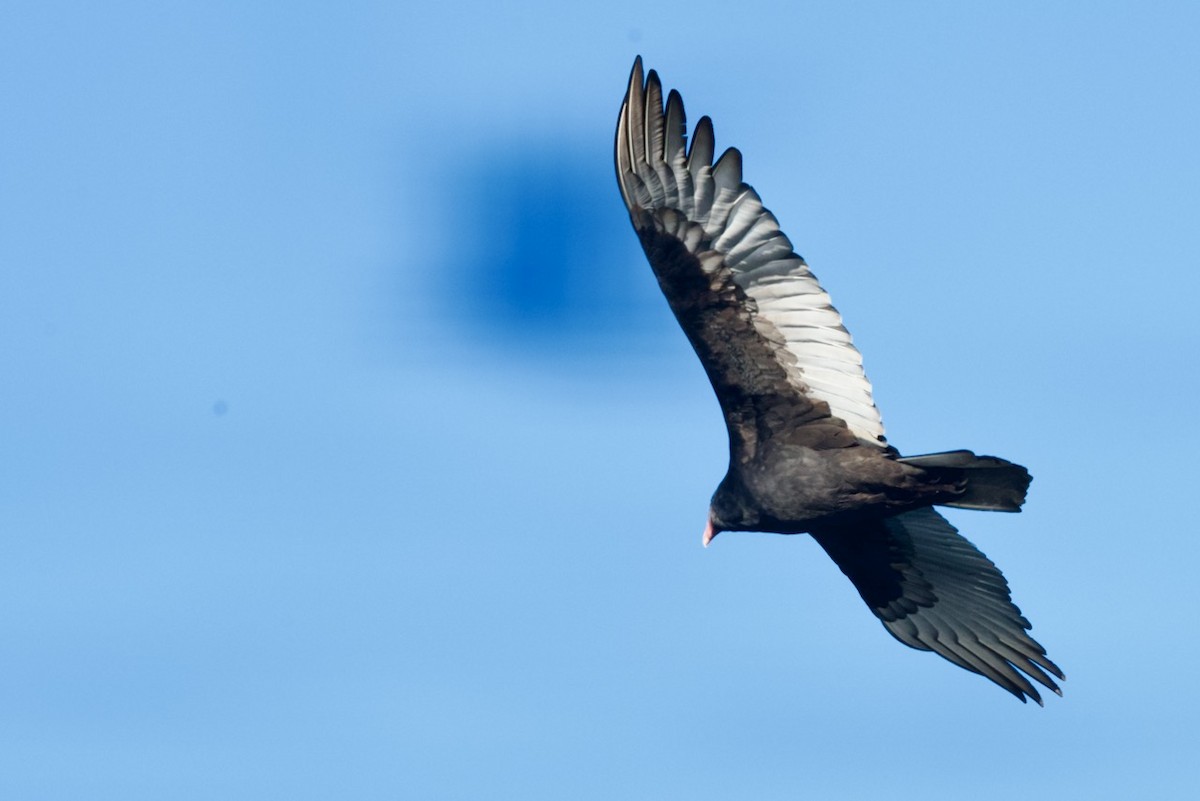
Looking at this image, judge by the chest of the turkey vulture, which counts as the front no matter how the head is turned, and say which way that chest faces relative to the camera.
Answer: to the viewer's left
